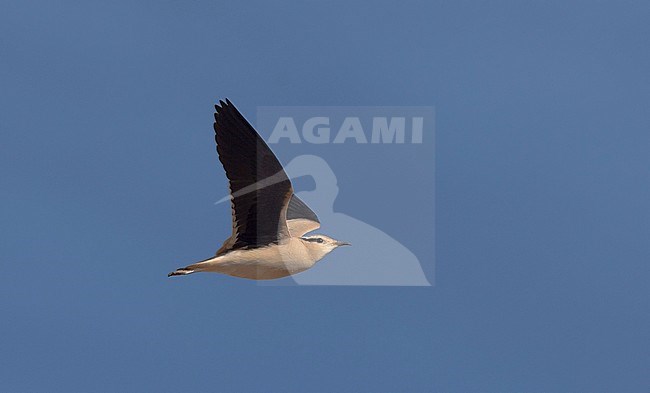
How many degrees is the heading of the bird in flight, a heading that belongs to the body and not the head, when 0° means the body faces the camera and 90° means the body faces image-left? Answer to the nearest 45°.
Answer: approximately 270°
